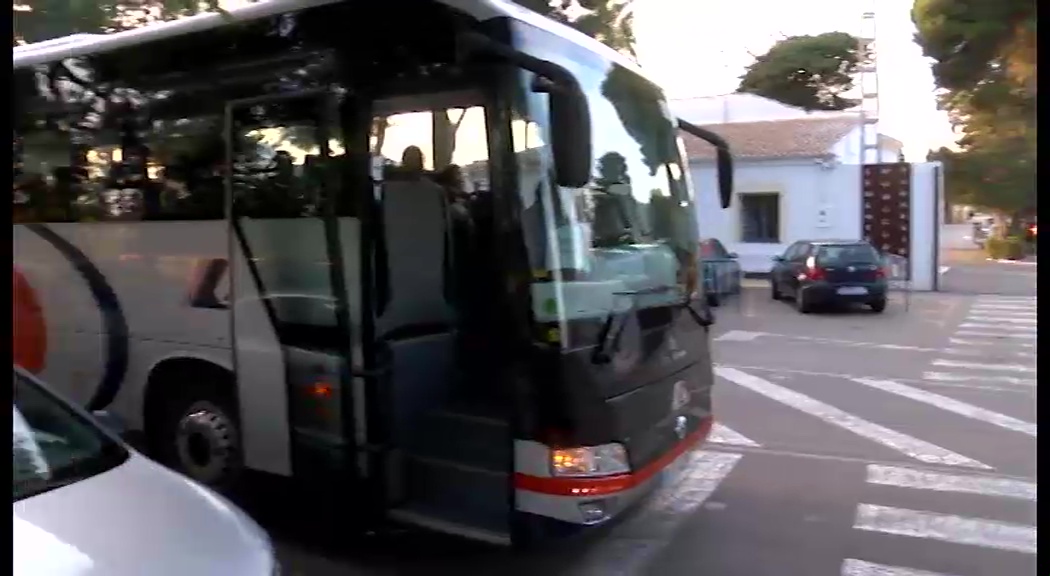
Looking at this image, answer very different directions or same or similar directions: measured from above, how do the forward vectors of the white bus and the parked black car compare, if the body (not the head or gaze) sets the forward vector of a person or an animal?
very different directions

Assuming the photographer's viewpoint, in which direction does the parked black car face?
facing away from the viewer and to the left of the viewer

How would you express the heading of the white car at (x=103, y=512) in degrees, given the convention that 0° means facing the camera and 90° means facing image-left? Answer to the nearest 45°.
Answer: approximately 315°

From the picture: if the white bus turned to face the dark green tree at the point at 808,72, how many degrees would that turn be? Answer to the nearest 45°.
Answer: approximately 90° to its left

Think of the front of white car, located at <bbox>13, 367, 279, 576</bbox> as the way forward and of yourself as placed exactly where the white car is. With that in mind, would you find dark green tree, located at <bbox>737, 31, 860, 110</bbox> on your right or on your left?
on your left

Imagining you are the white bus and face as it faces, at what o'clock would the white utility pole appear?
The white utility pole is roughly at 10 o'clock from the white bus.

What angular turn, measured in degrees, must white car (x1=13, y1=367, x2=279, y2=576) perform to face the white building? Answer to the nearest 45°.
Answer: approximately 90° to its left
